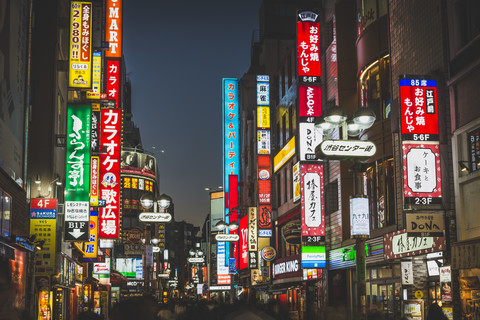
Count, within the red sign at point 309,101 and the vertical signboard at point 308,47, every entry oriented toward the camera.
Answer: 2

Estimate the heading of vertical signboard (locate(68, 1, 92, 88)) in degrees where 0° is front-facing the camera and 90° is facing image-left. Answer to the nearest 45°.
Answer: approximately 0°

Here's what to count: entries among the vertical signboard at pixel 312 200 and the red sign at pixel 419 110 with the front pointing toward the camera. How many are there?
2

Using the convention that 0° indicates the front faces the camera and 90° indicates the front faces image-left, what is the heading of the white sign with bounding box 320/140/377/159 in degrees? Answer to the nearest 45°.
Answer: approximately 0°
